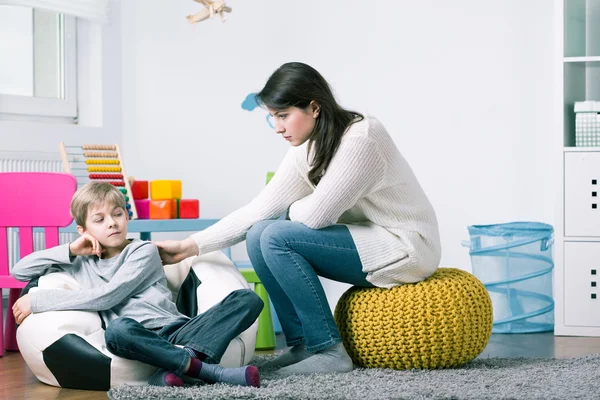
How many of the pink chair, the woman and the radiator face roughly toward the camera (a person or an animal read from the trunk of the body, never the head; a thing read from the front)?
2

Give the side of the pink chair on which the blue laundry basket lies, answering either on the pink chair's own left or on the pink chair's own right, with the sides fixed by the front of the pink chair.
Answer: on the pink chair's own left

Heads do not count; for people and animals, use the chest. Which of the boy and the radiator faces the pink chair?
the radiator

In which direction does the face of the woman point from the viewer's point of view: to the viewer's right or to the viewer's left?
to the viewer's left

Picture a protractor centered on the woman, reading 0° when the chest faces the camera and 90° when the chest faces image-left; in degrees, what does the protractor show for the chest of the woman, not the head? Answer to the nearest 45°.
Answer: approximately 90°

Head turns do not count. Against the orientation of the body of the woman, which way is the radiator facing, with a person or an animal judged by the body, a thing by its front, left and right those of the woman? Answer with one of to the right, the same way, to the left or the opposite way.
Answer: to the left

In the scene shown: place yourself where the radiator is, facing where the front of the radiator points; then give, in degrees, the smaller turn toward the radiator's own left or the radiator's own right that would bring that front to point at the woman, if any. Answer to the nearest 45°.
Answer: approximately 45° to the radiator's own left

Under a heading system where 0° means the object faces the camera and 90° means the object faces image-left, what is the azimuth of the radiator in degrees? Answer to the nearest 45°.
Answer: approximately 0°

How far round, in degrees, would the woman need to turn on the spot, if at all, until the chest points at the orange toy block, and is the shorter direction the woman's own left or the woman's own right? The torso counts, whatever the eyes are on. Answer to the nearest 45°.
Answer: approximately 45° to the woman's own right

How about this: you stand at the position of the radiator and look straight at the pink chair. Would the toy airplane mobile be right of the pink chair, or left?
left

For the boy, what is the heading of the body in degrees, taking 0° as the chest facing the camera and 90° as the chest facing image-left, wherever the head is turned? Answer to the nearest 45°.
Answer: approximately 315°

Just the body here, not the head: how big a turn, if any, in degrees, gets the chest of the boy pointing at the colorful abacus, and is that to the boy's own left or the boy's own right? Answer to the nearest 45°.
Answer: approximately 135° to the boy's own left
